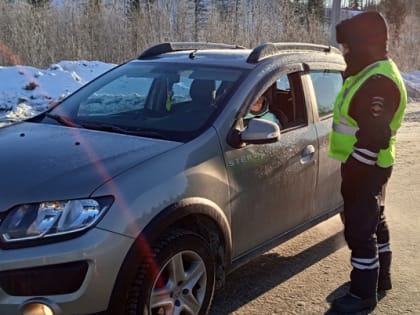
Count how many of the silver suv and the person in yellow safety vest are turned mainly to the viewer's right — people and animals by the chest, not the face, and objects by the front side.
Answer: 0

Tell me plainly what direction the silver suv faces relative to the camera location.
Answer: facing the viewer and to the left of the viewer

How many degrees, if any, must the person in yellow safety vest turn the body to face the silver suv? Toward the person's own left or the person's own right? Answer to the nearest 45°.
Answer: approximately 45° to the person's own left

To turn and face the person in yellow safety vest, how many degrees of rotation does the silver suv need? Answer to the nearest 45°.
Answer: approximately 135° to its left

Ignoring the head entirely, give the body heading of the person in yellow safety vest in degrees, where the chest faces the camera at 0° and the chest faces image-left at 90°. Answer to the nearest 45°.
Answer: approximately 90°

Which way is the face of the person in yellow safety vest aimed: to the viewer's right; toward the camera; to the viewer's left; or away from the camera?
to the viewer's left

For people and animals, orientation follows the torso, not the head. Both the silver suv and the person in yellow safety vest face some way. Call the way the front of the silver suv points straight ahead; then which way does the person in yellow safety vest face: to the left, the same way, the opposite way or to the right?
to the right
